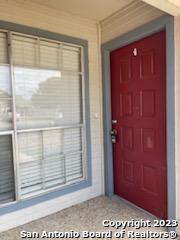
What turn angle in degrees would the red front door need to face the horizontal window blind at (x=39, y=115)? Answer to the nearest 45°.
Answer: approximately 45° to its right

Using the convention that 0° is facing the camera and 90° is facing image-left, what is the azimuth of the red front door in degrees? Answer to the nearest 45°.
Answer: approximately 45°
